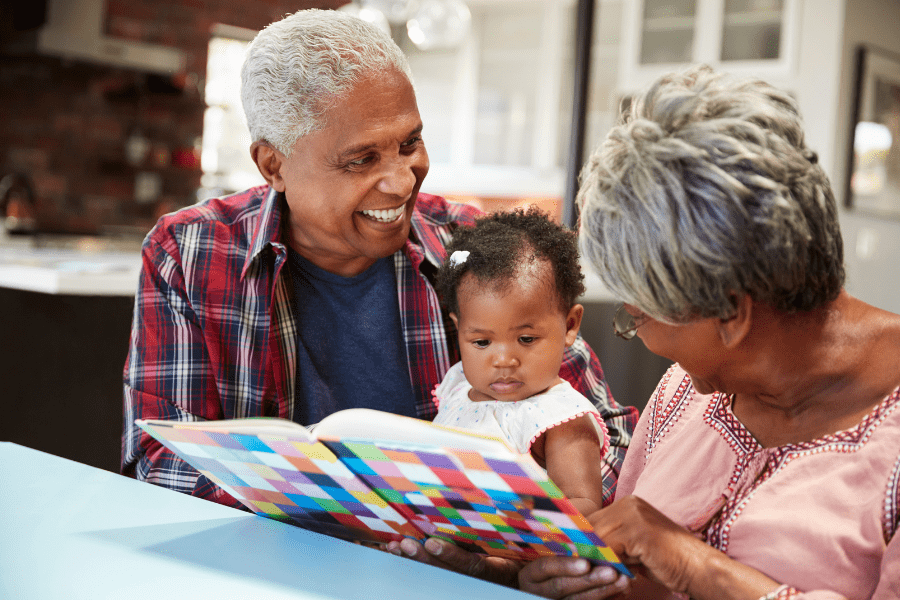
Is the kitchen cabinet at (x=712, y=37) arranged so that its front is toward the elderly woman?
yes

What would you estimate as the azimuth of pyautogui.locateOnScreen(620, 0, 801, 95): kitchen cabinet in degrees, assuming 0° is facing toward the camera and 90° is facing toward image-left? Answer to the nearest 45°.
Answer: approximately 0°

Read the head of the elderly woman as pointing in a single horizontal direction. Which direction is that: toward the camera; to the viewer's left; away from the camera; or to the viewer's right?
to the viewer's left

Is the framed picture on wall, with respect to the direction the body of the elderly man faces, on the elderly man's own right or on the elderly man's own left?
on the elderly man's own left

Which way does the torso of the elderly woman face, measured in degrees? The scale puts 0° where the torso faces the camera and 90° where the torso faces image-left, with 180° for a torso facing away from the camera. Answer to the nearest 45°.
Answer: approximately 45°

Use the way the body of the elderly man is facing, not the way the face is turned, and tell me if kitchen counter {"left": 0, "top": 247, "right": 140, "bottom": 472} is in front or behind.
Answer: behind

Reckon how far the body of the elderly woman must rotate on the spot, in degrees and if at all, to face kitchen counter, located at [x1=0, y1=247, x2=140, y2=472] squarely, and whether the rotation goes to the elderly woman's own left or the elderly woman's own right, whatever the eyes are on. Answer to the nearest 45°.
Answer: approximately 90° to the elderly woman's own right

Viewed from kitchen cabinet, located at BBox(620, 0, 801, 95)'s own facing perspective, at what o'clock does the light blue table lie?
The light blue table is roughly at 12 o'clock from the kitchen cabinet.

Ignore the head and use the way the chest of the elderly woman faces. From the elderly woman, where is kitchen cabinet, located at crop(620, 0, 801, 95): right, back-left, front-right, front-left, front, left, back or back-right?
back-right

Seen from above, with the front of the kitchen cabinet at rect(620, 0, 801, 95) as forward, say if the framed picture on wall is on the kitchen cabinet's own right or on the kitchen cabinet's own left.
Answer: on the kitchen cabinet's own left
